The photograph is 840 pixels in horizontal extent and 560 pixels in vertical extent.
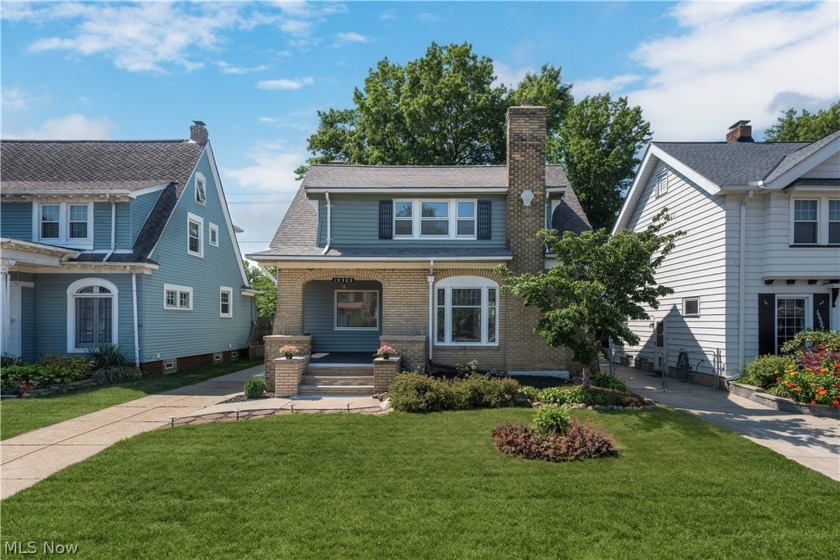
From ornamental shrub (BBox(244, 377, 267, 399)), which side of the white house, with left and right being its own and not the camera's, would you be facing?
right

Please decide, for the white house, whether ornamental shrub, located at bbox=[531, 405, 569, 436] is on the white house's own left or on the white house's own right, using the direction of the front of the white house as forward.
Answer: on the white house's own right

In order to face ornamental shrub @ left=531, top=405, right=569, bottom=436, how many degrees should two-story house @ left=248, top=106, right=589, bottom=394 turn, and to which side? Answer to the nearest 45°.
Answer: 0° — it already faces it

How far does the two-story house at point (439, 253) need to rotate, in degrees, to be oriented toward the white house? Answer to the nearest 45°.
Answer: approximately 90° to its left

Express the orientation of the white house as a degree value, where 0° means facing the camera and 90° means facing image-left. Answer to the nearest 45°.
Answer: approximately 315°

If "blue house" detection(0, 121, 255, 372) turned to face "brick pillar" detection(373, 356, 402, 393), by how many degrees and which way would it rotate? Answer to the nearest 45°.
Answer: approximately 90° to its left

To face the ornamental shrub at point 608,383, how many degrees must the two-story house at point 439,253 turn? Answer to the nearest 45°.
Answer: approximately 45° to its left

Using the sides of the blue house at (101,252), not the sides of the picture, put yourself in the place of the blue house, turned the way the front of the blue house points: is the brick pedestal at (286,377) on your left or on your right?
on your left

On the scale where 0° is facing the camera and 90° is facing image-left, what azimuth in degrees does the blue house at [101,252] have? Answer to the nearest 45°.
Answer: approximately 45°
